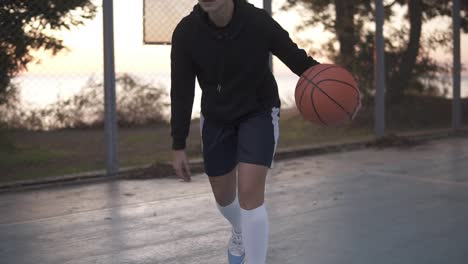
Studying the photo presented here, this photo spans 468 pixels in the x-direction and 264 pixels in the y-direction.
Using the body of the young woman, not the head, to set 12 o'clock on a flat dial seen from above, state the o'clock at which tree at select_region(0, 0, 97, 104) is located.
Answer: The tree is roughly at 5 o'clock from the young woman.

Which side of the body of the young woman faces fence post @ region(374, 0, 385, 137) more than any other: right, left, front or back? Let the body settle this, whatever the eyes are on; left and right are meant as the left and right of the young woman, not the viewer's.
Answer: back

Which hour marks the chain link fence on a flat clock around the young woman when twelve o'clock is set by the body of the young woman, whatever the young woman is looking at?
The chain link fence is roughly at 5 o'clock from the young woman.

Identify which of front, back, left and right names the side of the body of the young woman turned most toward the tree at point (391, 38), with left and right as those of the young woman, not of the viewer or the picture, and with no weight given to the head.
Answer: back

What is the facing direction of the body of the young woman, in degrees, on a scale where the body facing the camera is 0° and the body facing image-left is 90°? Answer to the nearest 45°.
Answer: approximately 0°

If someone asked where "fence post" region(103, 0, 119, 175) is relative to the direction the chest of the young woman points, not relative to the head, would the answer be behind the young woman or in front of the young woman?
behind

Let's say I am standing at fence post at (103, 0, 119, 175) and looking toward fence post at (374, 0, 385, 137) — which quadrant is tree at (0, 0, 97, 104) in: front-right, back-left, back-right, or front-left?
front-left
